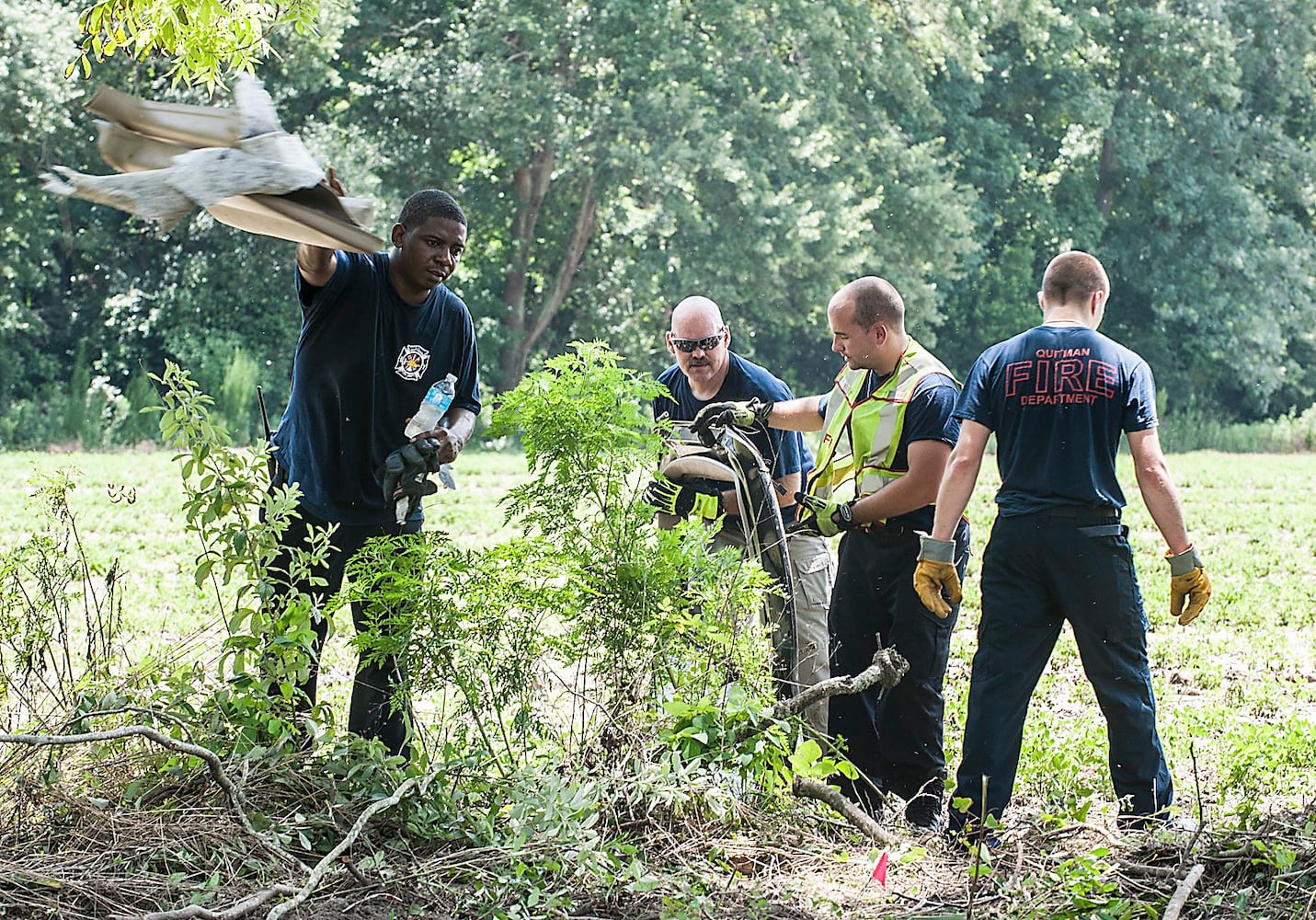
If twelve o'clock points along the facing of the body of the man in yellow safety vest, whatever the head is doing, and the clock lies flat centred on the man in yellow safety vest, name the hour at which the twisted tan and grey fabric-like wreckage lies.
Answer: The twisted tan and grey fabric-like wreckage is roughly at 12 o'clock from the man in yellow safety vest.

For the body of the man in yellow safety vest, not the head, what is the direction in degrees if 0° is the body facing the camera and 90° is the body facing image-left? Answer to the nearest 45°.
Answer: approximately 45°

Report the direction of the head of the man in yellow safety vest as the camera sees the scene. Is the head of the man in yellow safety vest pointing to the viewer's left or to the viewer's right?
to the viewer's left

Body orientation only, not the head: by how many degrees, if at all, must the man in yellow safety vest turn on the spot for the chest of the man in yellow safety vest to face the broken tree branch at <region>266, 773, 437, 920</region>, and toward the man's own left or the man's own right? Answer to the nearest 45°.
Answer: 0° — they already face it

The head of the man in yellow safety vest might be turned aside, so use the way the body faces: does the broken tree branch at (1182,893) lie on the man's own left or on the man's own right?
on the man's own left

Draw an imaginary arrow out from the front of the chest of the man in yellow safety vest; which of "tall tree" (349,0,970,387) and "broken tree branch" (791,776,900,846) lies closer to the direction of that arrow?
the broken tree branch

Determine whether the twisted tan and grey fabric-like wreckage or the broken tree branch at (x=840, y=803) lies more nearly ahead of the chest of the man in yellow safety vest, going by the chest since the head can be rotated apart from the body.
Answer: the twisted tan and grey fabric-like wreckage

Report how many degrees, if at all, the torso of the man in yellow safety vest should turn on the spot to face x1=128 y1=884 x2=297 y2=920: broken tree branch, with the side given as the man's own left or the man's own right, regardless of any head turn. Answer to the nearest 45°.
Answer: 0° — they already face it
